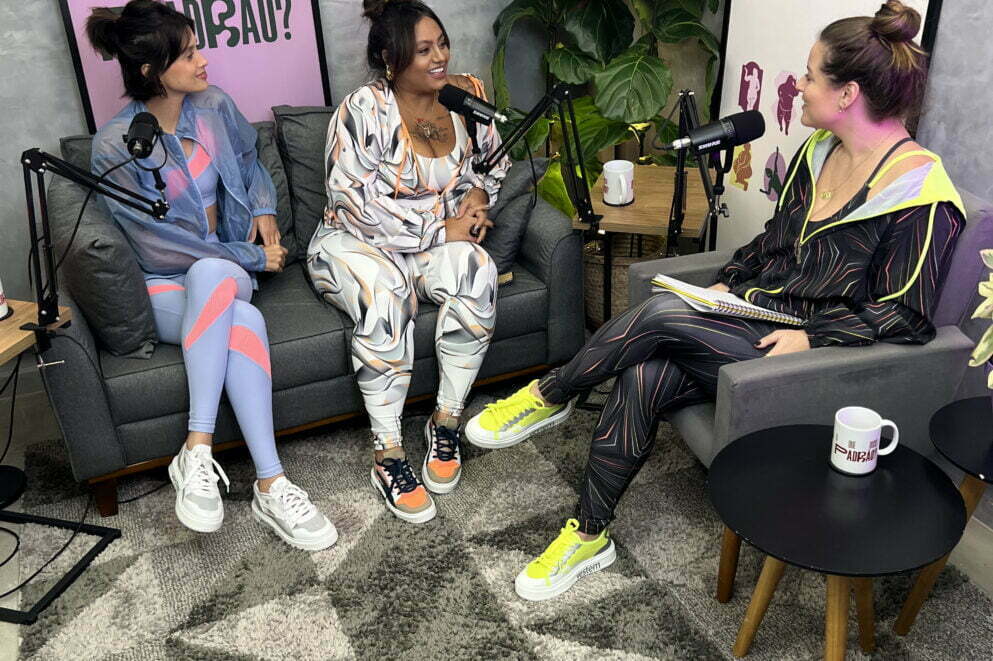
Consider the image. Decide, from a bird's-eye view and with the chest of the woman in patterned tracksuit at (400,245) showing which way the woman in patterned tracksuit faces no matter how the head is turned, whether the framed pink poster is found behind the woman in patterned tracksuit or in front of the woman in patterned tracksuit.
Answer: behind

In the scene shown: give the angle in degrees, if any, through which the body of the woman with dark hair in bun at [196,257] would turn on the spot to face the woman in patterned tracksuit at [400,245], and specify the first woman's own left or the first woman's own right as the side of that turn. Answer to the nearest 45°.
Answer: approximately 45° to the first woman's own left

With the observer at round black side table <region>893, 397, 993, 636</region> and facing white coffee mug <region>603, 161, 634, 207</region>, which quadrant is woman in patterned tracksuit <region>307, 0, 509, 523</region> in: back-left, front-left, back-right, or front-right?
front-left

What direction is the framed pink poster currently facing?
toward the camera

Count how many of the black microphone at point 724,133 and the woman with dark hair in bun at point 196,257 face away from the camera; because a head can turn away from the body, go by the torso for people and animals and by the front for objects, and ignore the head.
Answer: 0

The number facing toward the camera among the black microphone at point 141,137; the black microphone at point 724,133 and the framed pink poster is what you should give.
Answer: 1

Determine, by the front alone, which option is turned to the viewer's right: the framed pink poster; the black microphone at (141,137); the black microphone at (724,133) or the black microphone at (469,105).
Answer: the black microphone at (724,133)

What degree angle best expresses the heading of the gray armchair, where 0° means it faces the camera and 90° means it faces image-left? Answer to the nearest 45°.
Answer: approximately 45°

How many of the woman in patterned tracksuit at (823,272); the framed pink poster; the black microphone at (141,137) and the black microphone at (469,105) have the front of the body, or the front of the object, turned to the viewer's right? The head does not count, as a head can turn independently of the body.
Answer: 0

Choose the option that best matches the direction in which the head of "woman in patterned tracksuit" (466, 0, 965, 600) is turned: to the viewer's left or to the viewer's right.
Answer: to the viewer's left

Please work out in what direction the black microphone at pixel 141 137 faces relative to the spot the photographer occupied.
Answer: facing away from the viewer

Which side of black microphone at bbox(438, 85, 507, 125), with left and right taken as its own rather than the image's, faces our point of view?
left

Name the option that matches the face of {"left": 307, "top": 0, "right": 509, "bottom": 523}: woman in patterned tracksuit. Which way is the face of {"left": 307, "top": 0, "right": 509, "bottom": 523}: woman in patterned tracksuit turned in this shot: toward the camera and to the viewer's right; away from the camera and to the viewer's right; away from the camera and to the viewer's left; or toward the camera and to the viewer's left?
toward the camera and to the viewer's right

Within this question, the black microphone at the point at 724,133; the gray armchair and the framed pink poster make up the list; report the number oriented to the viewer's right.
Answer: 1

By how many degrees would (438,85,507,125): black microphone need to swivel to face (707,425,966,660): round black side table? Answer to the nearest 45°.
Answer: approximately 135° to its left

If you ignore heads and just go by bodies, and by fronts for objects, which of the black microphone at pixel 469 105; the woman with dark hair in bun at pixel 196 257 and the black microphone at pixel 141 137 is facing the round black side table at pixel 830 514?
the woman with dark hair in bun
